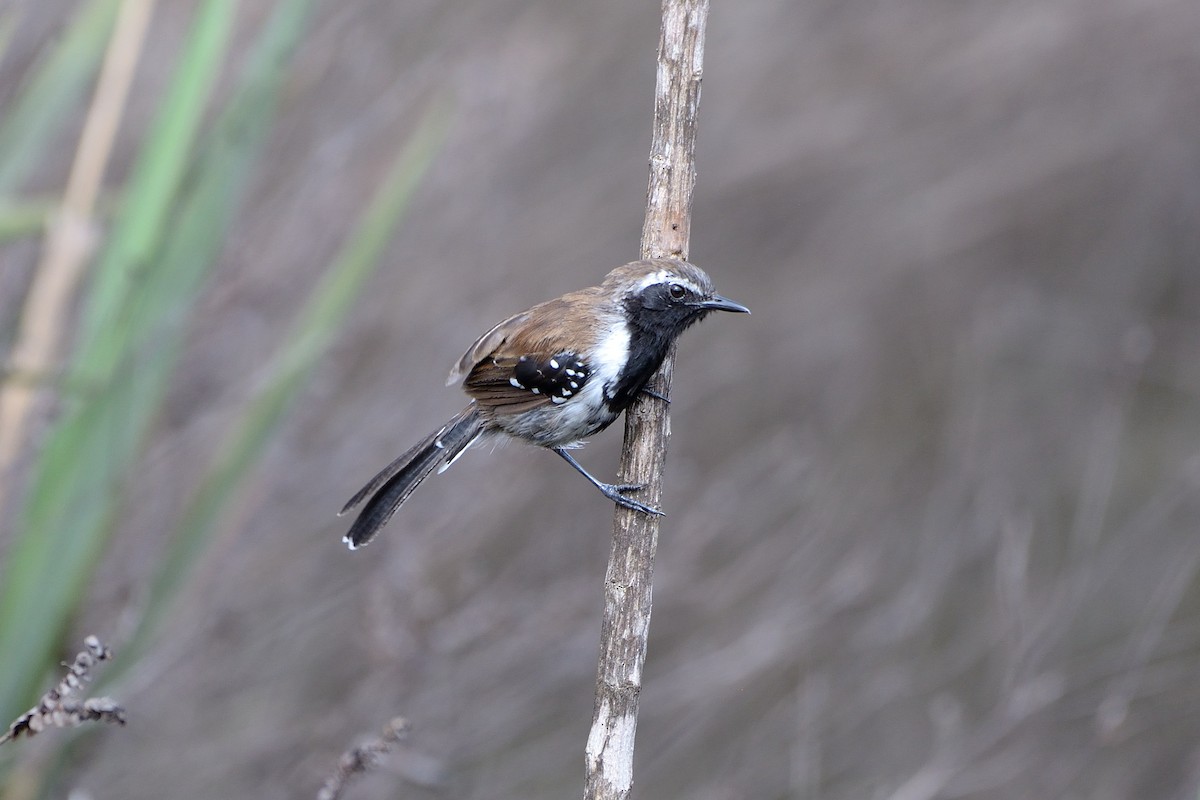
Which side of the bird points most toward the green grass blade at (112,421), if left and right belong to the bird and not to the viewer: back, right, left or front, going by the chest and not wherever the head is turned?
back

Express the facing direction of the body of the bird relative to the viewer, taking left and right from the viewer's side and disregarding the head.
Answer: facing to the right of the viewer

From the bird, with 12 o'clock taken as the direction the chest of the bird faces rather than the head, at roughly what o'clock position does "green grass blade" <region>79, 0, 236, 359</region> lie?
The green grass blade is roughly at 7 o'clock from the bird.

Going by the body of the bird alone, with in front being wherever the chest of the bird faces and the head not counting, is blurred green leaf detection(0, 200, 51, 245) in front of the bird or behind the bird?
behind

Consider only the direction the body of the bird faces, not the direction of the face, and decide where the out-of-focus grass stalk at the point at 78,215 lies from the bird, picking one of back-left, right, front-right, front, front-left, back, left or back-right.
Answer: back

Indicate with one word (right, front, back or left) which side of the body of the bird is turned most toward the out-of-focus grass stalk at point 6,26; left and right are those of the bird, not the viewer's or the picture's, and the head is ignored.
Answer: back
